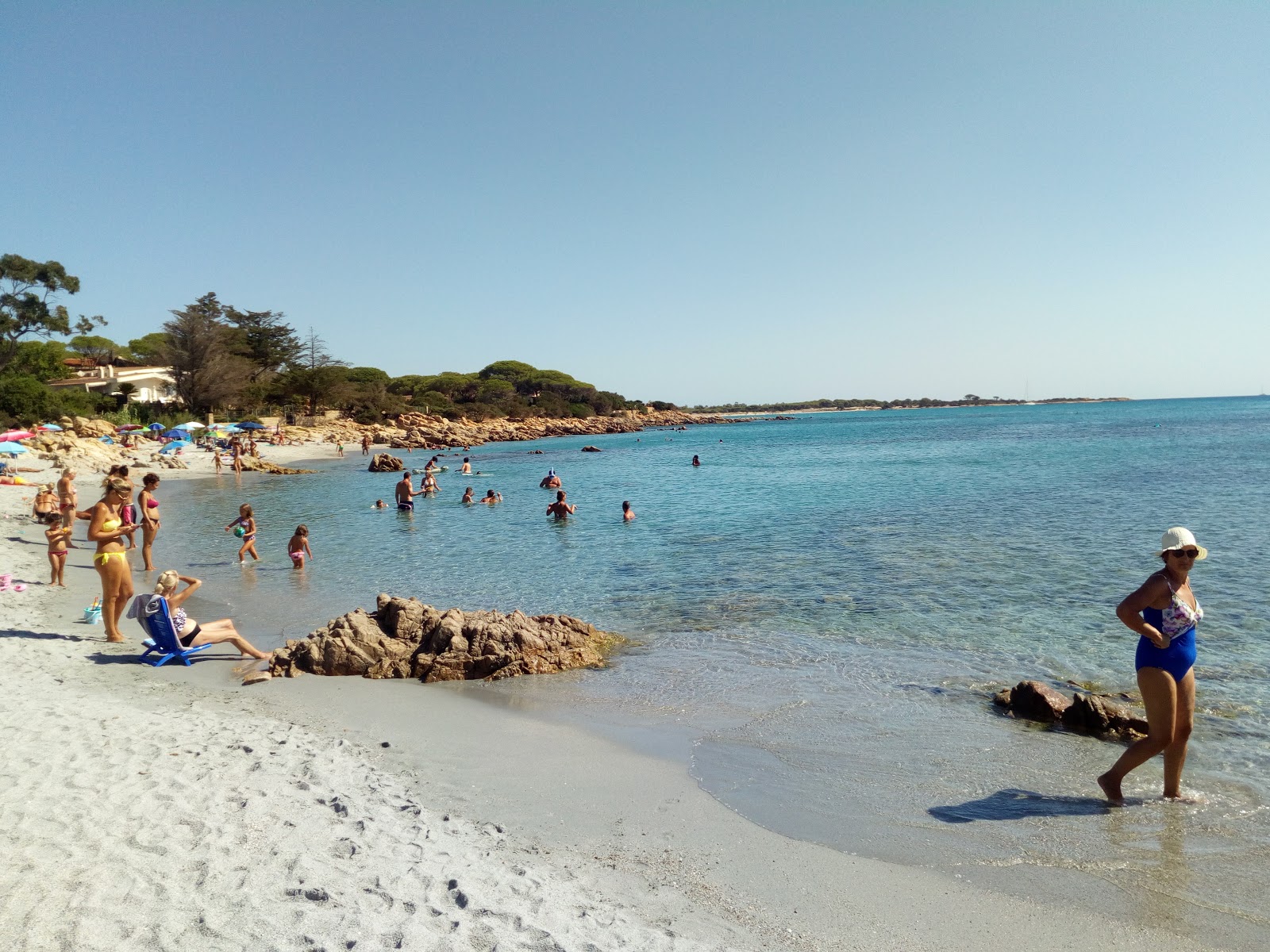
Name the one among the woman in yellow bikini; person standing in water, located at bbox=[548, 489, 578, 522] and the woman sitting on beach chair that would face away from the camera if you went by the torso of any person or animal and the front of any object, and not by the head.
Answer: the person standing in water

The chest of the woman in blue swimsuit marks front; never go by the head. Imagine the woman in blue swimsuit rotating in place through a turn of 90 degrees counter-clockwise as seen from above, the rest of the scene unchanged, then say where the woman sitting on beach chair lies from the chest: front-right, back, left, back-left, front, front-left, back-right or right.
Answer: back-left

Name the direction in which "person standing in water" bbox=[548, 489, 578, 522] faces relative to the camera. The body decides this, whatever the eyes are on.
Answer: away from the camera

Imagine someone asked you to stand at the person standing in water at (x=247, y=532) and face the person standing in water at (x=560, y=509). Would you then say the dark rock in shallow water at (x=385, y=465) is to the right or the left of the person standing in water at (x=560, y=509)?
left

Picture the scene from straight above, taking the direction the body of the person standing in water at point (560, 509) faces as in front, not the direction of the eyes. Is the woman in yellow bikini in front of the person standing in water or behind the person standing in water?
behind

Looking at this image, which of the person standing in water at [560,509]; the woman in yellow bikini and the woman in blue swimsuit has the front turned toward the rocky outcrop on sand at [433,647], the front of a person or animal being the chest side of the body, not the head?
the woman in yellow bikini

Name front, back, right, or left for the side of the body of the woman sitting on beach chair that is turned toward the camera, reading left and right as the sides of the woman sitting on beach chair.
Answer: right

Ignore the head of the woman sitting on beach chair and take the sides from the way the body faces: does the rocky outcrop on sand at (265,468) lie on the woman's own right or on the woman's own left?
on the woman's own left
